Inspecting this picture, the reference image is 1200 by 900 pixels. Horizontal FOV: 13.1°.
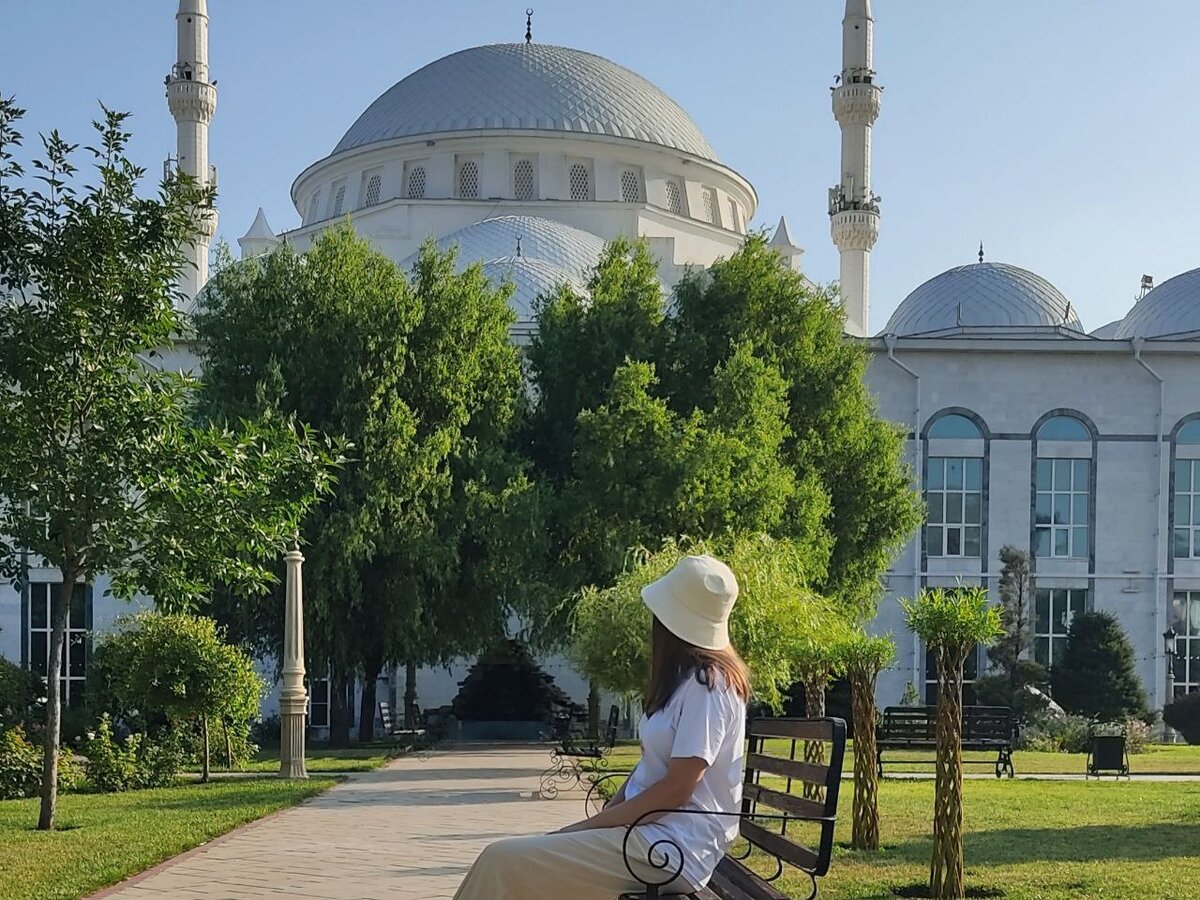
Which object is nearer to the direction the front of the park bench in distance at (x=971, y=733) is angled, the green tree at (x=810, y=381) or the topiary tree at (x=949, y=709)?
the topiary tree

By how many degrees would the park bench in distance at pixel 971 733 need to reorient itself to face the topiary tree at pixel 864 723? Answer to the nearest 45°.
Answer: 0° — it already faces it

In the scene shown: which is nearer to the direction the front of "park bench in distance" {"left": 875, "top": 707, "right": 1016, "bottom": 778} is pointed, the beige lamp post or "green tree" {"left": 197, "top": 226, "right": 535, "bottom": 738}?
the beige lamp post

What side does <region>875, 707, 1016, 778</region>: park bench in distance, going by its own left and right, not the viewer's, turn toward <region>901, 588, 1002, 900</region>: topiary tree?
front

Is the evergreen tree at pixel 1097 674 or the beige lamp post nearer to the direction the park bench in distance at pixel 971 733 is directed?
the beige lamp post

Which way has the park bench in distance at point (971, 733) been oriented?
toward the camera

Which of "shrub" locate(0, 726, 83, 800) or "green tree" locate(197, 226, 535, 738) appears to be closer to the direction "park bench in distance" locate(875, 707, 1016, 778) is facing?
the shrub

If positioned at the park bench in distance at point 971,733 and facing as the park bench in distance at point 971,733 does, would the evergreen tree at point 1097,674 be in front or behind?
behind

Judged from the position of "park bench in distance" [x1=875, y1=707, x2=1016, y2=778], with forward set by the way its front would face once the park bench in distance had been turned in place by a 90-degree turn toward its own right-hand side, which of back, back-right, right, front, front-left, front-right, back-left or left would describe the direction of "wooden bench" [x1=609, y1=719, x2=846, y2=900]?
left

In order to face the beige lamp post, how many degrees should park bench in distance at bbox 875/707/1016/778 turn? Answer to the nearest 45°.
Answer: approximately 45° to its right

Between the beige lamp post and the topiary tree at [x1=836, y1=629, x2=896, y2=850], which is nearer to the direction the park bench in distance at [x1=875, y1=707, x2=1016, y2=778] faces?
the topiary tree

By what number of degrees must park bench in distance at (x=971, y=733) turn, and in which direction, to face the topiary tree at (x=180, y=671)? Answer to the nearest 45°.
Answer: approximately 45° to its right
